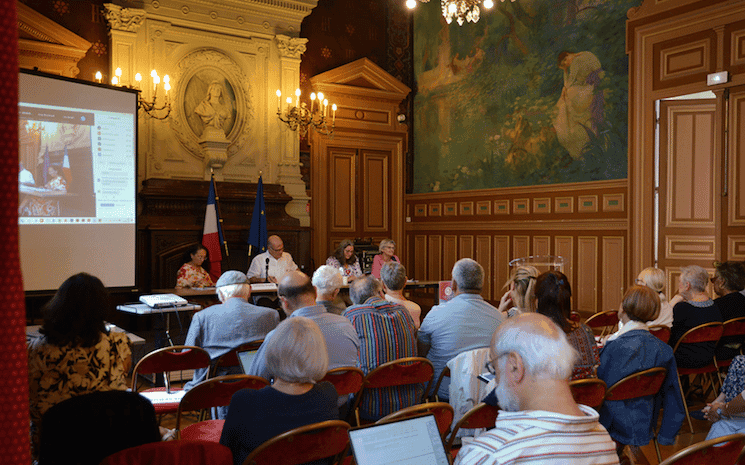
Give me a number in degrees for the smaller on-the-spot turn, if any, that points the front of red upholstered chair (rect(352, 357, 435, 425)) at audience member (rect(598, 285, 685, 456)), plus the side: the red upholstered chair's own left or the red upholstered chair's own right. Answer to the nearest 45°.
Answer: approximately 135° to the red upholstered chair's own right

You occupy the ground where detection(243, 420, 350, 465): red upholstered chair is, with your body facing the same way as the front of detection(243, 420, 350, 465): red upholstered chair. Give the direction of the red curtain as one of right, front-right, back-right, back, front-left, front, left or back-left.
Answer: back-left

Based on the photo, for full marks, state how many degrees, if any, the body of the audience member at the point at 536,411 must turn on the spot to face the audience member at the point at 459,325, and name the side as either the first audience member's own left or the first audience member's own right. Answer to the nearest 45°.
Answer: approximately 45° to the first audience member's own right

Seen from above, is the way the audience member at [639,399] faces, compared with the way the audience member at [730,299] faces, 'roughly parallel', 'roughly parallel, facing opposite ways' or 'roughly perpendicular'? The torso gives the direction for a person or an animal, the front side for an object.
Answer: roughly parallel

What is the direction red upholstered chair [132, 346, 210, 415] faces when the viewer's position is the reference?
facing away from the viewer and to the left of the viewer

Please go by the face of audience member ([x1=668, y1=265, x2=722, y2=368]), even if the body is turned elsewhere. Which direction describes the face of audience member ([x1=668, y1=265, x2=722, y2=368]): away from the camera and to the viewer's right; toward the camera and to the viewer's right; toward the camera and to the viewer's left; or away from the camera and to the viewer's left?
away from the camera and to the viewer's left

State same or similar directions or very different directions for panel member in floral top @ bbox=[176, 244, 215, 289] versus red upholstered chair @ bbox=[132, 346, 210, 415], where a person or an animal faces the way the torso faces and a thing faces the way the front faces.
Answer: very different directions

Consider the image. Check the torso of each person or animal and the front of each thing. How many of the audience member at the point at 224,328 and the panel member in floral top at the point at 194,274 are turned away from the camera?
1

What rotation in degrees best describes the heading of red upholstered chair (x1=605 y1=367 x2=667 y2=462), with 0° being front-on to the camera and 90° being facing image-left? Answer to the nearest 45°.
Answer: approximately 135°

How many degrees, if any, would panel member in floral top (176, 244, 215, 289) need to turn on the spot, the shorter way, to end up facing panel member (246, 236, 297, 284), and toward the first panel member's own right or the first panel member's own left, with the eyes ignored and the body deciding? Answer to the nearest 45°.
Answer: approximately 90° to the first panel member's own left

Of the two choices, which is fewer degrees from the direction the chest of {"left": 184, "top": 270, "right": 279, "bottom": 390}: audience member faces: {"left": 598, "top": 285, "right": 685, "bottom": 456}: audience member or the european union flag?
the european union flag

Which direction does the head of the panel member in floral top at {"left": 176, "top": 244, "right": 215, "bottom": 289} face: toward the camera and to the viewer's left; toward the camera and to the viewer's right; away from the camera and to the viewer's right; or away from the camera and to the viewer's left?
toward the camera and to the viewer's right

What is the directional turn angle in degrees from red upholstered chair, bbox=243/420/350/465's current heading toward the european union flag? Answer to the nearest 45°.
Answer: approximately 45° to its right

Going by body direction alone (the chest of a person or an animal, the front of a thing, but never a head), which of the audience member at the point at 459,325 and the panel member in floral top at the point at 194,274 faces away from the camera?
the audience member at the point at 459,325

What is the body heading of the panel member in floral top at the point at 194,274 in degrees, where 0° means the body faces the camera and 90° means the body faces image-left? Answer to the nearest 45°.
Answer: approximately 315°

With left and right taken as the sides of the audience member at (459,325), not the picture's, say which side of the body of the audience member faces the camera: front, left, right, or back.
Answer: back

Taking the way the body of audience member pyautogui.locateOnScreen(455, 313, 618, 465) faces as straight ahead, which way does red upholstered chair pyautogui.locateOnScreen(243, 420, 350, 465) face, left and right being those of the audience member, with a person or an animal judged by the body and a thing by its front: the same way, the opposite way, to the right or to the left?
the same way

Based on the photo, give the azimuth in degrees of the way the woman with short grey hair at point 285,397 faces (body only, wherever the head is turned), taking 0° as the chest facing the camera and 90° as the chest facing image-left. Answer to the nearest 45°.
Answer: approximately 135°

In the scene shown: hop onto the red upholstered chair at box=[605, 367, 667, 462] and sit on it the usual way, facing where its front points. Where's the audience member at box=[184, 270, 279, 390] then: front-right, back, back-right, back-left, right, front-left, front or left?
front-left

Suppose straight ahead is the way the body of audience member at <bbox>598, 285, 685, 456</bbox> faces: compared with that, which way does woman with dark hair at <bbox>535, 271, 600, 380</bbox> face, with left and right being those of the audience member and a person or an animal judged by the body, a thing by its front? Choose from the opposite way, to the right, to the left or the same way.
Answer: the same way
